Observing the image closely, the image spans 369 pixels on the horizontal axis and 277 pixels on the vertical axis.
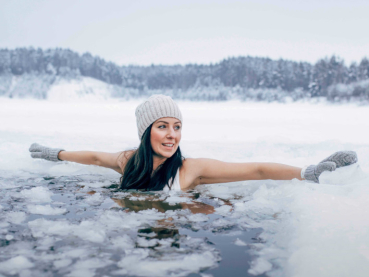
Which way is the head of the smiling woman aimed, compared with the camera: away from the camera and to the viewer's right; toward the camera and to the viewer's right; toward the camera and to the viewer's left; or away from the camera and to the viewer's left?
toward the camera and to the viewer's right

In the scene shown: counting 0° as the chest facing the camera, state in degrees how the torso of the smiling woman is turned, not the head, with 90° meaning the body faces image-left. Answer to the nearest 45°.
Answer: approximately 0°

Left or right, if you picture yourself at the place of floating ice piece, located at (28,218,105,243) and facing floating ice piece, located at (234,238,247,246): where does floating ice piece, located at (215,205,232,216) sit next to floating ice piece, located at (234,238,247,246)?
left

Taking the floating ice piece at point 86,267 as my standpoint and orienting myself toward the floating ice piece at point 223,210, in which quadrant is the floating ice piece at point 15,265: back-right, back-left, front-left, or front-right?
back-left

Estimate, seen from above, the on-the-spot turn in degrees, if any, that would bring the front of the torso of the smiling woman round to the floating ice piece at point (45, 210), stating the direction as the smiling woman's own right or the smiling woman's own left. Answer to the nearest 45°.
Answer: approximately 45° to the smiling woman's own right

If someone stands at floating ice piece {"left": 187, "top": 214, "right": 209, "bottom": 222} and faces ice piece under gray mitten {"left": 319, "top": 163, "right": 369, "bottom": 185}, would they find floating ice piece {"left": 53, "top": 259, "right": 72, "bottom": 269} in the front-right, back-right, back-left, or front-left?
back-right

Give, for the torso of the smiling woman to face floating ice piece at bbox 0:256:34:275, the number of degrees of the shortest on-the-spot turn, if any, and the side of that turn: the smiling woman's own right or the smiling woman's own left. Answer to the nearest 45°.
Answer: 0° — they already face it

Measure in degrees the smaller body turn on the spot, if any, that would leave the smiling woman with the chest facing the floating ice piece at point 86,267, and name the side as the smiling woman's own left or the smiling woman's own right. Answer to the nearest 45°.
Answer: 0° — they already face it

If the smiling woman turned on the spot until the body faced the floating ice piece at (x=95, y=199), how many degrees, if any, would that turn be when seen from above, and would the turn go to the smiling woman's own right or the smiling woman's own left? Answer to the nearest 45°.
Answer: approximately 45° to the smiling woman's own right
